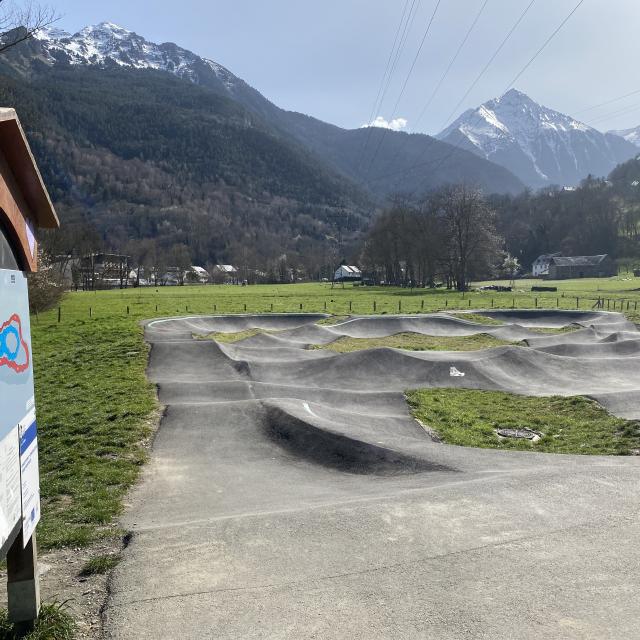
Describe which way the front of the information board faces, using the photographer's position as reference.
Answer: facing the viewer and to the right of the viewer
